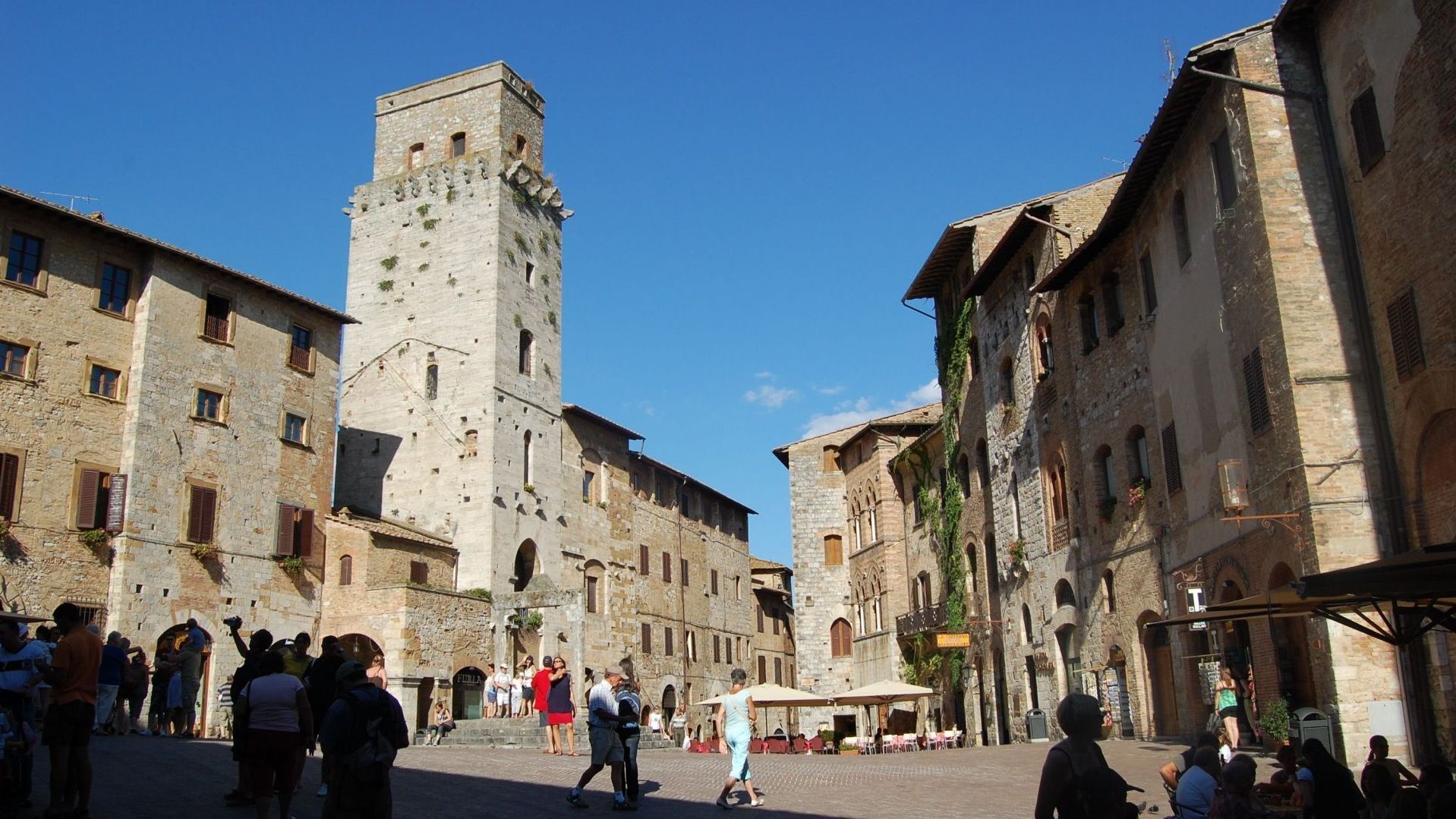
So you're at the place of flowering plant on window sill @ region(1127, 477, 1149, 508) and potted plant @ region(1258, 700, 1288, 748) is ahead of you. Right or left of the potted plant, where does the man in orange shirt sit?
right

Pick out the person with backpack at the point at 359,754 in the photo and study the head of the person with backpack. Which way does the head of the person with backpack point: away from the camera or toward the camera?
away from the camera

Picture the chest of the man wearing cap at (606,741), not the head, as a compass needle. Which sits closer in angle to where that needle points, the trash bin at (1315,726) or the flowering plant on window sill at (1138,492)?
the trash bin

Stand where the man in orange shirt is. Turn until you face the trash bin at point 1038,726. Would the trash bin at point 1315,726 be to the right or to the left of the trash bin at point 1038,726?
right
